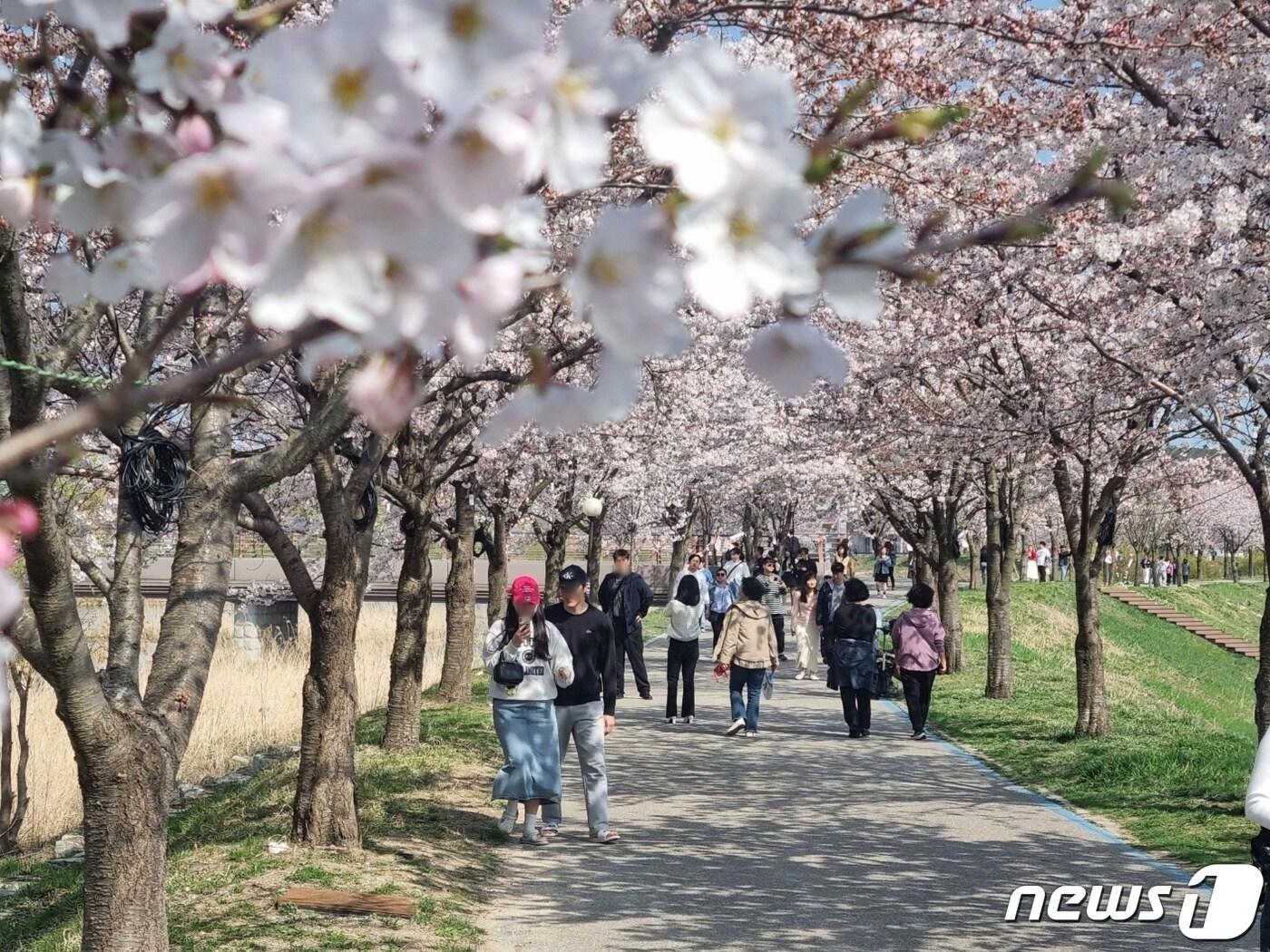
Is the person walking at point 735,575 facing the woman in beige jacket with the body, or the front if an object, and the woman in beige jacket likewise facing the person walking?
yes

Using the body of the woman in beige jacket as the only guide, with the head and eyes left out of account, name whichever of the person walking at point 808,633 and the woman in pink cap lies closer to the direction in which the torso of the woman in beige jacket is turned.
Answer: the person walking

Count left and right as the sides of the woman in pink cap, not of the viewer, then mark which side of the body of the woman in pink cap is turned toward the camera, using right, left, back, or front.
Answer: front

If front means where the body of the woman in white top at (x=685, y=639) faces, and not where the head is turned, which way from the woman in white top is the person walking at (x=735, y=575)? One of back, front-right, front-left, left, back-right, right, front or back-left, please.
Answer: front

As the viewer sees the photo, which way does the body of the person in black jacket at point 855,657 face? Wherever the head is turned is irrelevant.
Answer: away from the camera

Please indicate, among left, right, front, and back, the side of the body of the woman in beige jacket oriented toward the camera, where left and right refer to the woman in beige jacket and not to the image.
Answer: back

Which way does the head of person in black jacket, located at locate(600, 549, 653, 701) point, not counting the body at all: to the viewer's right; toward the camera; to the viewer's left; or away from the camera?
toward the camera

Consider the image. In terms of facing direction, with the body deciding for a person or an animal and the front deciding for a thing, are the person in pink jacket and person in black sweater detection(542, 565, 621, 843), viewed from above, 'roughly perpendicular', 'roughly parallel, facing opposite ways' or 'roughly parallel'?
roughly parallel, facing opposite ways

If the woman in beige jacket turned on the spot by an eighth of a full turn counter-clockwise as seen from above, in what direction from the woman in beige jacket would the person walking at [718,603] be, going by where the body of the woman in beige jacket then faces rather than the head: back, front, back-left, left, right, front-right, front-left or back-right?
front-right

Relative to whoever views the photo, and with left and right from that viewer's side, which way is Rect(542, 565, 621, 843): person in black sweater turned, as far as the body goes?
facing the viewer

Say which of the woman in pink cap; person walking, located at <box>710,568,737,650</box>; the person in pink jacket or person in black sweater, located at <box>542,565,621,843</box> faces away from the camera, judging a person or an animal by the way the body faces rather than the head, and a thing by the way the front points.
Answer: the person in pink jacket

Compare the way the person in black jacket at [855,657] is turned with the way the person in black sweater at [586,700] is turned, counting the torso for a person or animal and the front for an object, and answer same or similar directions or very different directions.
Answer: very different directions

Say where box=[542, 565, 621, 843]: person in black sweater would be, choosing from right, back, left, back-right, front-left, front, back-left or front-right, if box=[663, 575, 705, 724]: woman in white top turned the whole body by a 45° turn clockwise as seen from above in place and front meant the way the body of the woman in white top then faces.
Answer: back-right

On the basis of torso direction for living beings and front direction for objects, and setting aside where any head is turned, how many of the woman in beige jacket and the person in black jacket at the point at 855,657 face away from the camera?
2

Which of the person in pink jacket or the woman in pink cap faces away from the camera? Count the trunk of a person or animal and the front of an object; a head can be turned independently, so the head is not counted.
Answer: the person in pink jacket

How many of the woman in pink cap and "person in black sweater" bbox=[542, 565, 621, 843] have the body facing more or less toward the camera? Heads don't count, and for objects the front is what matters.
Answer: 2

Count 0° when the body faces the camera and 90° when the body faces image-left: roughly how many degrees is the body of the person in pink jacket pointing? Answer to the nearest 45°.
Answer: approximately 180°
